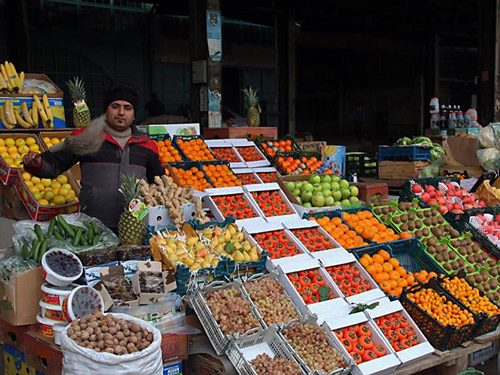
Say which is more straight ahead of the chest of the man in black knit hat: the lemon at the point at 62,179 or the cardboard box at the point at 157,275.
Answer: the cardboard box

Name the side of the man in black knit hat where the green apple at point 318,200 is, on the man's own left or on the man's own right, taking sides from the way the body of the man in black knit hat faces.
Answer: on the man's own left

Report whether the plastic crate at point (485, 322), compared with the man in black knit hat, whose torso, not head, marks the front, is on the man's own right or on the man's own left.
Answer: on the man's own left

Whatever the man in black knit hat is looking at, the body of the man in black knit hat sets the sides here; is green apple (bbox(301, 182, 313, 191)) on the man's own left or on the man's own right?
on the man's own left

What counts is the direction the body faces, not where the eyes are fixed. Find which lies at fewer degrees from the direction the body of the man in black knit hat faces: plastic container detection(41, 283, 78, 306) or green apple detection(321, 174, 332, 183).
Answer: the plastic container

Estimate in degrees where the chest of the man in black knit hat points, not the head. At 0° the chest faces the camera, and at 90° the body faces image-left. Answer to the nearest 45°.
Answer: approximately 0°

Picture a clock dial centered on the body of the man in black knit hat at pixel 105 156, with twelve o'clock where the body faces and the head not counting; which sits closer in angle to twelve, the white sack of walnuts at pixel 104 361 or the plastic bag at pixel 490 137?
the white sack of walnuts

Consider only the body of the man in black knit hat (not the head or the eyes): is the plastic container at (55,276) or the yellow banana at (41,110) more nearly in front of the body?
the plastic container
